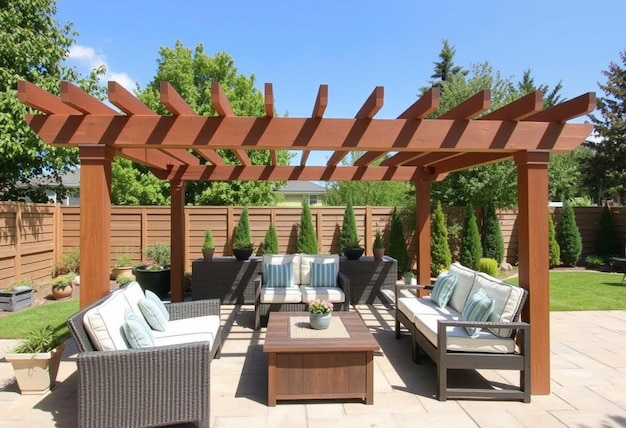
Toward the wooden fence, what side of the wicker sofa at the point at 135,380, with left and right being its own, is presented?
left

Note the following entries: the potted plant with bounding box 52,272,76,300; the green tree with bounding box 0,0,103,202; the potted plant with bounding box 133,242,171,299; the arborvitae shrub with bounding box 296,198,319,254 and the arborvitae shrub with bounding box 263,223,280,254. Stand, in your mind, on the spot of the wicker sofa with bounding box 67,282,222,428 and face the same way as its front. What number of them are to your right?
0

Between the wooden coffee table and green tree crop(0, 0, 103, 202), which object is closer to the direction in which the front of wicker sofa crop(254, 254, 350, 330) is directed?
the wooden coffee table

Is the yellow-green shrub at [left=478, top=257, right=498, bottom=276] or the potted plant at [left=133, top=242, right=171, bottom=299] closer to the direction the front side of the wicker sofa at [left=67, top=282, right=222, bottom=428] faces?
the yellow-green shrub

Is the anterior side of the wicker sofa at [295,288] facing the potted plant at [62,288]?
no

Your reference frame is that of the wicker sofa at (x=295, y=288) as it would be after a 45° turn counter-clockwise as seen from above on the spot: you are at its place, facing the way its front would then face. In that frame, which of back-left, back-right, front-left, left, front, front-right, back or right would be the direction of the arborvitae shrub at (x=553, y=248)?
left

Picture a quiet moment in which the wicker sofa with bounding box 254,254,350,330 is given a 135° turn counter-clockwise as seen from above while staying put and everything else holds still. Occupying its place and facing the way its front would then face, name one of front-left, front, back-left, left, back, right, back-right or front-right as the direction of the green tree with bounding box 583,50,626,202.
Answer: front

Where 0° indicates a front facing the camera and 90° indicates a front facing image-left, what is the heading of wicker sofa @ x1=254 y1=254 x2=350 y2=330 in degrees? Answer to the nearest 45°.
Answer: approximately 0°

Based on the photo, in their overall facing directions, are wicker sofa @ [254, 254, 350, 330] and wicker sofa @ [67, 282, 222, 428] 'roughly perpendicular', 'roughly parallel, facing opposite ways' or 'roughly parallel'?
roughly perpendicular

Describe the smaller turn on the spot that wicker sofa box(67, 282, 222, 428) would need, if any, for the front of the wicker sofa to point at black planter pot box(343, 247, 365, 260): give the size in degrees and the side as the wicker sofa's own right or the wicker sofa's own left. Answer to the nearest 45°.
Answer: approximately 45° to the wicker sofa's own left

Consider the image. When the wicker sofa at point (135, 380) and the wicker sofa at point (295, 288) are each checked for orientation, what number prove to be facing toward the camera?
1

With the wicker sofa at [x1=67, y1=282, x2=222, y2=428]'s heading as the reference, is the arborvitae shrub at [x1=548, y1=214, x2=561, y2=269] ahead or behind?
ahead

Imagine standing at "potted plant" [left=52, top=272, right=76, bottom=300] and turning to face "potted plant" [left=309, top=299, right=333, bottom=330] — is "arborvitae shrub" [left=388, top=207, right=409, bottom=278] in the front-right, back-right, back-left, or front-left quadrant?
front-left

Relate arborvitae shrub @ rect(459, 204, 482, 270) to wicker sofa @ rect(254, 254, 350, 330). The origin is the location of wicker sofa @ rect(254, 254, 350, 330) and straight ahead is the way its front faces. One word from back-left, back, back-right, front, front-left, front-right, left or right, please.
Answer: back-left

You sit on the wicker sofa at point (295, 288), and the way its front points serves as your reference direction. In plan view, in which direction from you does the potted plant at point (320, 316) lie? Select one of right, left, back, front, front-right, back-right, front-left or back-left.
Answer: front

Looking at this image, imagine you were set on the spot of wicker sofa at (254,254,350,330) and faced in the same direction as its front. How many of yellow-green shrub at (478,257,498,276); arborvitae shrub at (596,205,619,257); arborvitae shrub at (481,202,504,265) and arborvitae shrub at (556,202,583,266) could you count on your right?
0

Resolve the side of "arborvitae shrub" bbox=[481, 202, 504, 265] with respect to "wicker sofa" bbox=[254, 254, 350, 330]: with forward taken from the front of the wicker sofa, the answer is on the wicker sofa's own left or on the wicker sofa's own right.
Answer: on the wicker sofa's own left

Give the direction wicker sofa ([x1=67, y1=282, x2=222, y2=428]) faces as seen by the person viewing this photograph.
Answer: facing to the right of the viewer
